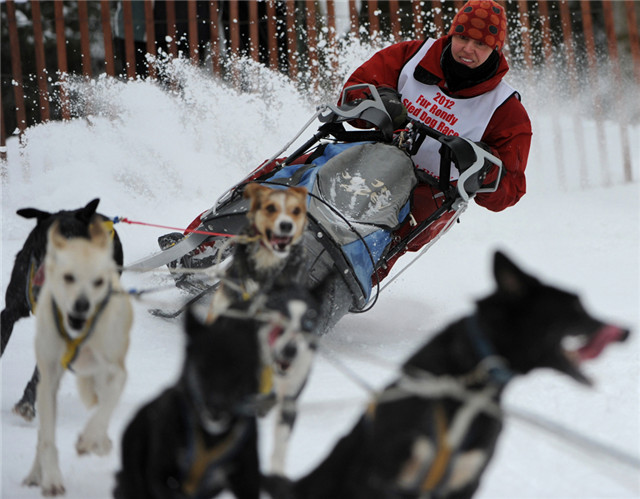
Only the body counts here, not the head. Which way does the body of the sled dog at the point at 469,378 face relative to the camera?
to the viewer's right

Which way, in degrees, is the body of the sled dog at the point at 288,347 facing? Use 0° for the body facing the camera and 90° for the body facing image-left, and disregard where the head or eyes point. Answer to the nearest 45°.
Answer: approximately 0°

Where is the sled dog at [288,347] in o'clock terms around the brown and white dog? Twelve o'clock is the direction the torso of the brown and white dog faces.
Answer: The sled dog is roughly at 12 o'clock from the brown and white dog.

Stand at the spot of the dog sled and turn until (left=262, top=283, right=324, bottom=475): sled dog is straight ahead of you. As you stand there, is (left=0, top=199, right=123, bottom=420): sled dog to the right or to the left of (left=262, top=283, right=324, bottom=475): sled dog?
right
